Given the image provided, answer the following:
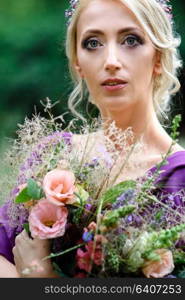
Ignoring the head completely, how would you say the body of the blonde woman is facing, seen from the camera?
toward the camera

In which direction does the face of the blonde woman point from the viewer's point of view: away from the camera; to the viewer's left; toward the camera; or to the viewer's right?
toward the camera
